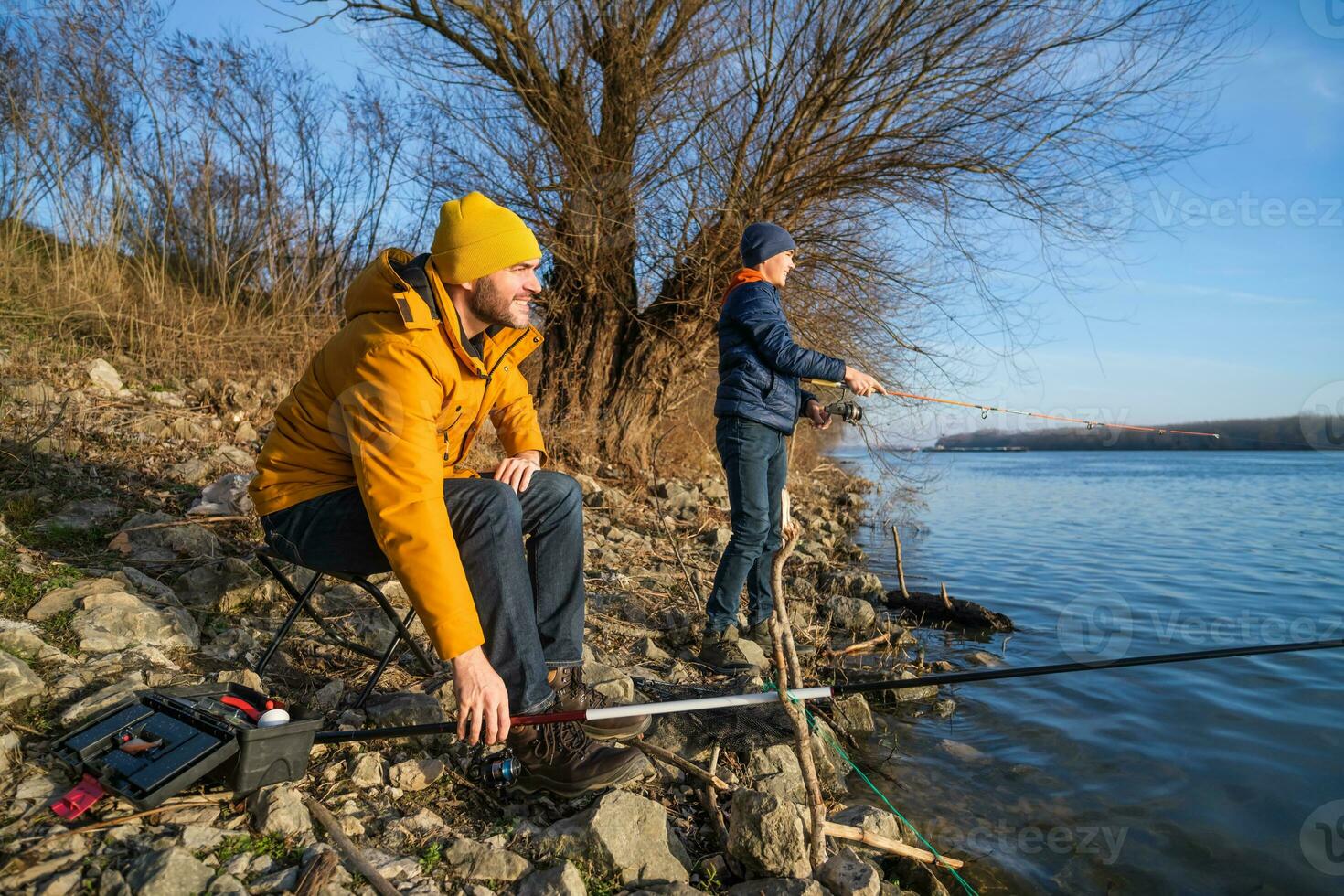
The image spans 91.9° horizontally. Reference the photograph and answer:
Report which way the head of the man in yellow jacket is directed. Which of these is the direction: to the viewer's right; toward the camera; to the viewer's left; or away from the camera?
to the viewer's right

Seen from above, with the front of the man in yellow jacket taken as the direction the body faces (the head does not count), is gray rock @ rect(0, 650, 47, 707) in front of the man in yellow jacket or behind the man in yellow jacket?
behind

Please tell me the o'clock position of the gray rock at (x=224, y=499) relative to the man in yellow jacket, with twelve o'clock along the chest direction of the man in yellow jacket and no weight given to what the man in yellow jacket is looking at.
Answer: The gray rock is roughly at 8 o'clock from the man in yellow jacket.

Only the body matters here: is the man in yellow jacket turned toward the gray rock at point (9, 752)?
no

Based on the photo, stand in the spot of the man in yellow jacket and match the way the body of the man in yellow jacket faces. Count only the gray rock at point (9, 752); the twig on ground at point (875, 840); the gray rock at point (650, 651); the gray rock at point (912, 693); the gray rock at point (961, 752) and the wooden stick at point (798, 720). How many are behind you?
1

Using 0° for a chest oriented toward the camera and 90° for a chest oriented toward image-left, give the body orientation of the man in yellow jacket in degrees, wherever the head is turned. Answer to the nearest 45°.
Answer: approximately 270°

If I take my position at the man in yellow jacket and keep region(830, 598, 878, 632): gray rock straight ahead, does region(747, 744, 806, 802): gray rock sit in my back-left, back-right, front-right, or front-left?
front-right

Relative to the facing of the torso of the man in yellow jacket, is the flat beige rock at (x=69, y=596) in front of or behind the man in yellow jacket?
behind

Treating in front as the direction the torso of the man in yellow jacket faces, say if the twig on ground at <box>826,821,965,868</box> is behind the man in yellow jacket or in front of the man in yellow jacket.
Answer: in front

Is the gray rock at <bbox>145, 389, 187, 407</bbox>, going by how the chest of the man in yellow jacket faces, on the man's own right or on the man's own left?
on the man's own left

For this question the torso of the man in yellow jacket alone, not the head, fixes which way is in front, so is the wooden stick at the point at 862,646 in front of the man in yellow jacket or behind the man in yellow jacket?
in front
